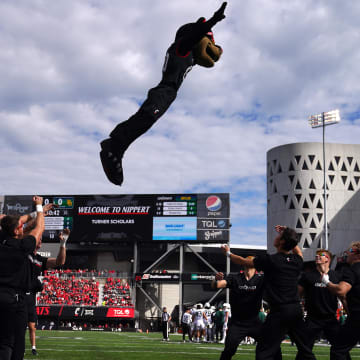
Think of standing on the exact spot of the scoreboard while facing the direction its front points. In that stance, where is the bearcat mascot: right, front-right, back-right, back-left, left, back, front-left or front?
front

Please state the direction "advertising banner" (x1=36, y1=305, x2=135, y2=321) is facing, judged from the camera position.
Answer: facing the viewer

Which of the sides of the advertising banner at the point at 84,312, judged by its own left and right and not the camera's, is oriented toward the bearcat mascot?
front

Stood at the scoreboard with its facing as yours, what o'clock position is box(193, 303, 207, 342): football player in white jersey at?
The football player in white jersey is roughly at 12 o'clock from the scoreboard.

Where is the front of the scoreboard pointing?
toward the camera

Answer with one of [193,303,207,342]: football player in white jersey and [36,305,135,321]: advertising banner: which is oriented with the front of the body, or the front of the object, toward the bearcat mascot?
the advertising banner
